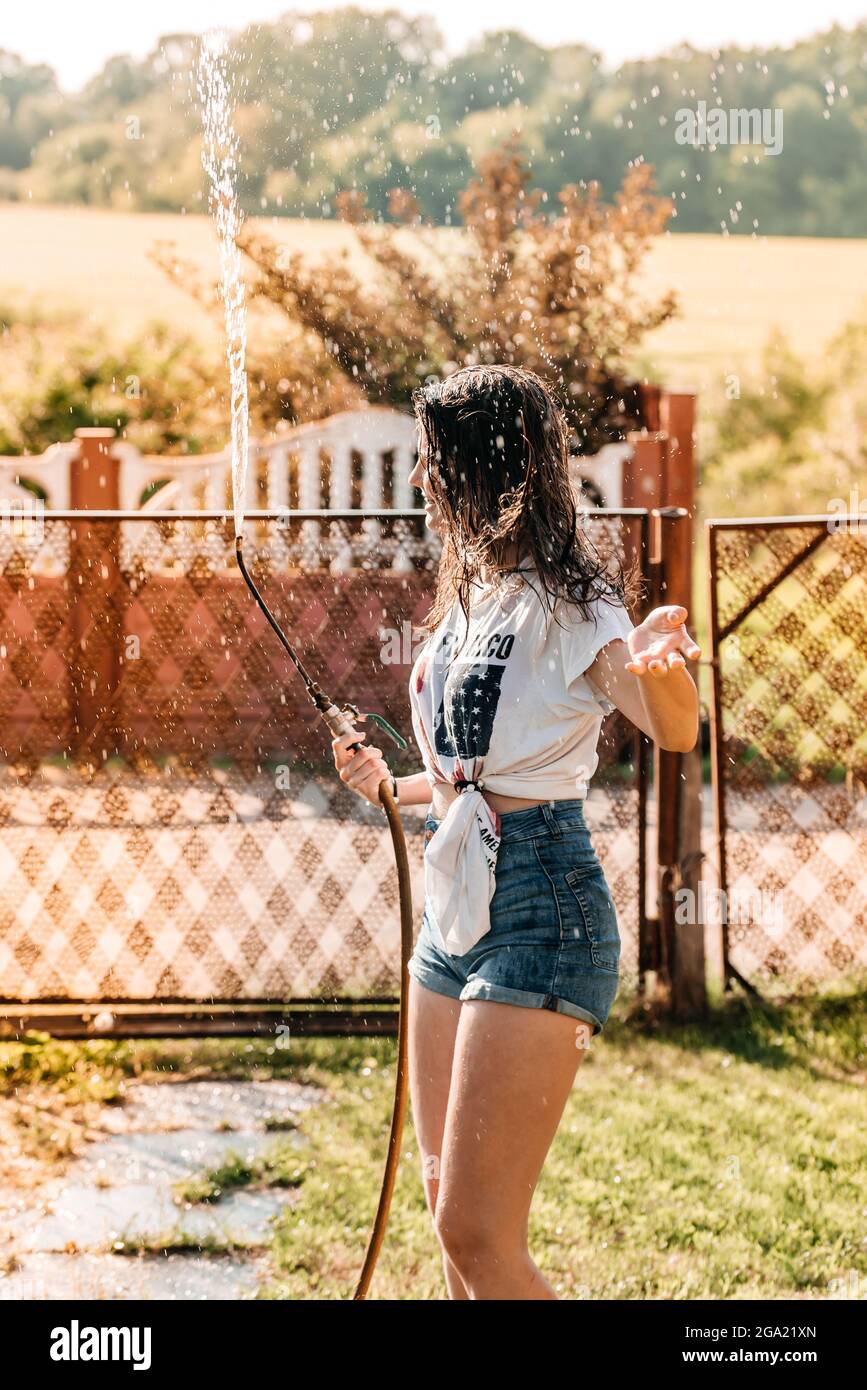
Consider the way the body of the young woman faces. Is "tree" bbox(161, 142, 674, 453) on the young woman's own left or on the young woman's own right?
on the young woman's own right

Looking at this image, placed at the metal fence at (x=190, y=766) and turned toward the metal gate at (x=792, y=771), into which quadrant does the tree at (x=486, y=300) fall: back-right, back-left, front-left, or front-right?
front-left

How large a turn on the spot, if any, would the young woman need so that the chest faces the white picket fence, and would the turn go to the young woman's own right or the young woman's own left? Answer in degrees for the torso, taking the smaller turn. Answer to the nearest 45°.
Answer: approximately 135° to the young woman's own right

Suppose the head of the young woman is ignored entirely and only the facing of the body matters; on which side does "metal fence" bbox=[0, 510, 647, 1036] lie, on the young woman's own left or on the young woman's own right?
on the young woman's own right

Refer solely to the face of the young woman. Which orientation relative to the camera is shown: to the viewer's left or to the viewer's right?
to the viewer's left

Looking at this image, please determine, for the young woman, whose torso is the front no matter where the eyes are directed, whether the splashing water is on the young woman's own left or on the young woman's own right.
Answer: on the young woman's own right

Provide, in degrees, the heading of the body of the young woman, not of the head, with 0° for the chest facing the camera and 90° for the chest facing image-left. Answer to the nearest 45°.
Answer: approximately 45°

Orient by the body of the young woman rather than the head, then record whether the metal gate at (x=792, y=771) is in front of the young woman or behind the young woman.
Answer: behind
